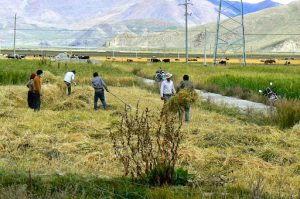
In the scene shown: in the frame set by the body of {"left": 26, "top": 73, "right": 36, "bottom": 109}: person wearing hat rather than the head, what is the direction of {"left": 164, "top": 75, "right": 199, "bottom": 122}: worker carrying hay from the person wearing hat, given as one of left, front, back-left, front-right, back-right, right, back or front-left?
front-right

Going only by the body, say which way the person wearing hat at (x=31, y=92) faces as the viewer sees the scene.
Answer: to the viewer's right
